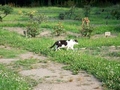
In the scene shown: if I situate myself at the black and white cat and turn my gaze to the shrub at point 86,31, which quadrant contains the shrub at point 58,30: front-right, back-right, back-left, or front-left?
front-left

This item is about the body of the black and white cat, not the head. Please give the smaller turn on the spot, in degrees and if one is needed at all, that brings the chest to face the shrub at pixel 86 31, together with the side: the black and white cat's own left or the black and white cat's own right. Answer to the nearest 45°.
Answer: approximately 90° to the black and white cat's own left

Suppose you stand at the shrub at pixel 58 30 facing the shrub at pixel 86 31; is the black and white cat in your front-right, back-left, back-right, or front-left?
front-right

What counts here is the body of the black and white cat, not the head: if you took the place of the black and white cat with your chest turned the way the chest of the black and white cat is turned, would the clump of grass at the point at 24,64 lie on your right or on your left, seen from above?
on your right

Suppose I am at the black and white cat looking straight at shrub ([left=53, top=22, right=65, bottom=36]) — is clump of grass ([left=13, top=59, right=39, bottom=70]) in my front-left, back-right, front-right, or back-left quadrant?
back-left

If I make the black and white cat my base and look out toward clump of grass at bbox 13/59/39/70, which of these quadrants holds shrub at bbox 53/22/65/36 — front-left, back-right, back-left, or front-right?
back-right

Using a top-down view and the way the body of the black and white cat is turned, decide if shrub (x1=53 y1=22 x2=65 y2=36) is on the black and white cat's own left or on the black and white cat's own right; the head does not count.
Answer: on the black and white cat's own left
